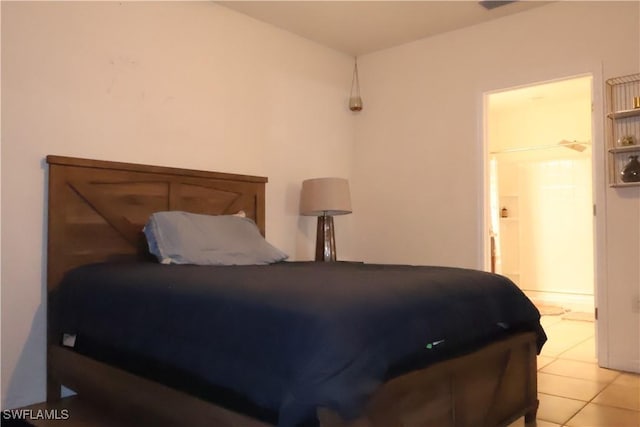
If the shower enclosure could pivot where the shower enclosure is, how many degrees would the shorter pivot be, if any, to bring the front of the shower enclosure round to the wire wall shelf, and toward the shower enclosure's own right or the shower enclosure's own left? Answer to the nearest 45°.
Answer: approximately 45° to the shower enclosure's own left

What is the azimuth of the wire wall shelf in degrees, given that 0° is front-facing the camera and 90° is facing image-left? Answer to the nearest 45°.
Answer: approximately 45°

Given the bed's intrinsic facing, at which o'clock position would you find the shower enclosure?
The shower enclosure is roughly at 9 o'clock from the bed.

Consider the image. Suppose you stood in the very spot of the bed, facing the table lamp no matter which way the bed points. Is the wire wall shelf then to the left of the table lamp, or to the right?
right

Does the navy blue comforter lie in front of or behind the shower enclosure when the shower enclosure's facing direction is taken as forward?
in front

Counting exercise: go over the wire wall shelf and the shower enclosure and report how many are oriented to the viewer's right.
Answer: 0

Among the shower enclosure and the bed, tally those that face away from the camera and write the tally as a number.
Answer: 0

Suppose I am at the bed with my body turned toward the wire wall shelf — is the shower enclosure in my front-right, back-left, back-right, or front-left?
front-left

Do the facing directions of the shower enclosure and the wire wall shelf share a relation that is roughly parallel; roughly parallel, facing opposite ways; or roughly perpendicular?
roughly parallel

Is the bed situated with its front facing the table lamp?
no

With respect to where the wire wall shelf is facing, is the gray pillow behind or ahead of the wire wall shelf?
ahead

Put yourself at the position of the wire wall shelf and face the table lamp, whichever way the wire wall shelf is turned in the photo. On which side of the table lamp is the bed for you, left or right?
left

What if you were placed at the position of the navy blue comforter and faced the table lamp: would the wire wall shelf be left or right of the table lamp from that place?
right

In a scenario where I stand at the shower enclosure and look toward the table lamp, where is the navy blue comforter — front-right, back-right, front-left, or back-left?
front-left

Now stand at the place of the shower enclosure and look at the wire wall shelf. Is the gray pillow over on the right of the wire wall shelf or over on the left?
right
